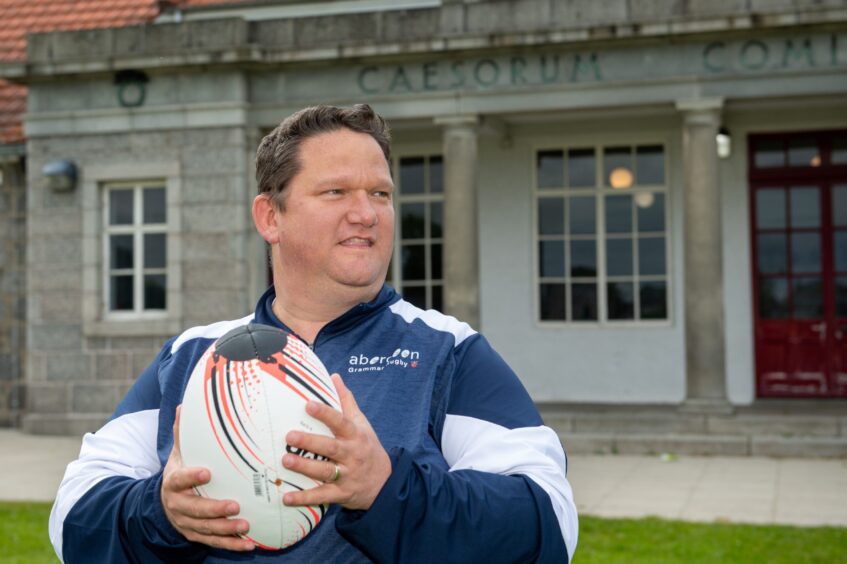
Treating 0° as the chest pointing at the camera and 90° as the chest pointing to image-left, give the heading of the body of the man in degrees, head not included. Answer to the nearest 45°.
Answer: approximately 0°

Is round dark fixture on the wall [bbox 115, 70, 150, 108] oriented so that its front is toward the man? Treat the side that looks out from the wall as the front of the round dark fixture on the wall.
yes

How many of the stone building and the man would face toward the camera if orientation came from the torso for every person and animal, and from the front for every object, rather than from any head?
2

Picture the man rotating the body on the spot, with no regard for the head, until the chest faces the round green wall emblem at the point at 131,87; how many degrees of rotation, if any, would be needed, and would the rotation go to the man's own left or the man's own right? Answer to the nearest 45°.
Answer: approximately 180°

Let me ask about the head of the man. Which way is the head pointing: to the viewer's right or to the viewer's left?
to the viewer's right

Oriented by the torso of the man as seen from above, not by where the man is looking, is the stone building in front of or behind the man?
behind

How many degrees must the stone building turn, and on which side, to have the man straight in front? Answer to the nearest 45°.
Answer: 0° — it already faces them

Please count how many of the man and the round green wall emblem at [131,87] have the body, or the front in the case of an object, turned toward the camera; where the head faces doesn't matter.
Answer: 2
